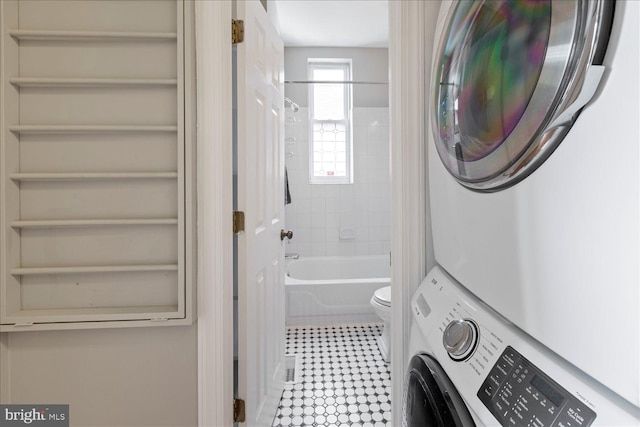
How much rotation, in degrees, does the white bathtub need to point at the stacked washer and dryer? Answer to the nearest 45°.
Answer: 0° — it already faces it

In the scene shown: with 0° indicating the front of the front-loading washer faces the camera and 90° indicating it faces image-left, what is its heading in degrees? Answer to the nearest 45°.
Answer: approximately 45°

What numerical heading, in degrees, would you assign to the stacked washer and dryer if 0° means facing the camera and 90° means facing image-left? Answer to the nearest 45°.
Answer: approximately 45°

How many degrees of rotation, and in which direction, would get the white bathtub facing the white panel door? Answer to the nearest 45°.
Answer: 0° — it already faces it

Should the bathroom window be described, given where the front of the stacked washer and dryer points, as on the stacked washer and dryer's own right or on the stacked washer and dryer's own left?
on the stacked washer and dryer's own right

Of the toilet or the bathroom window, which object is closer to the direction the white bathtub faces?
the toilet
